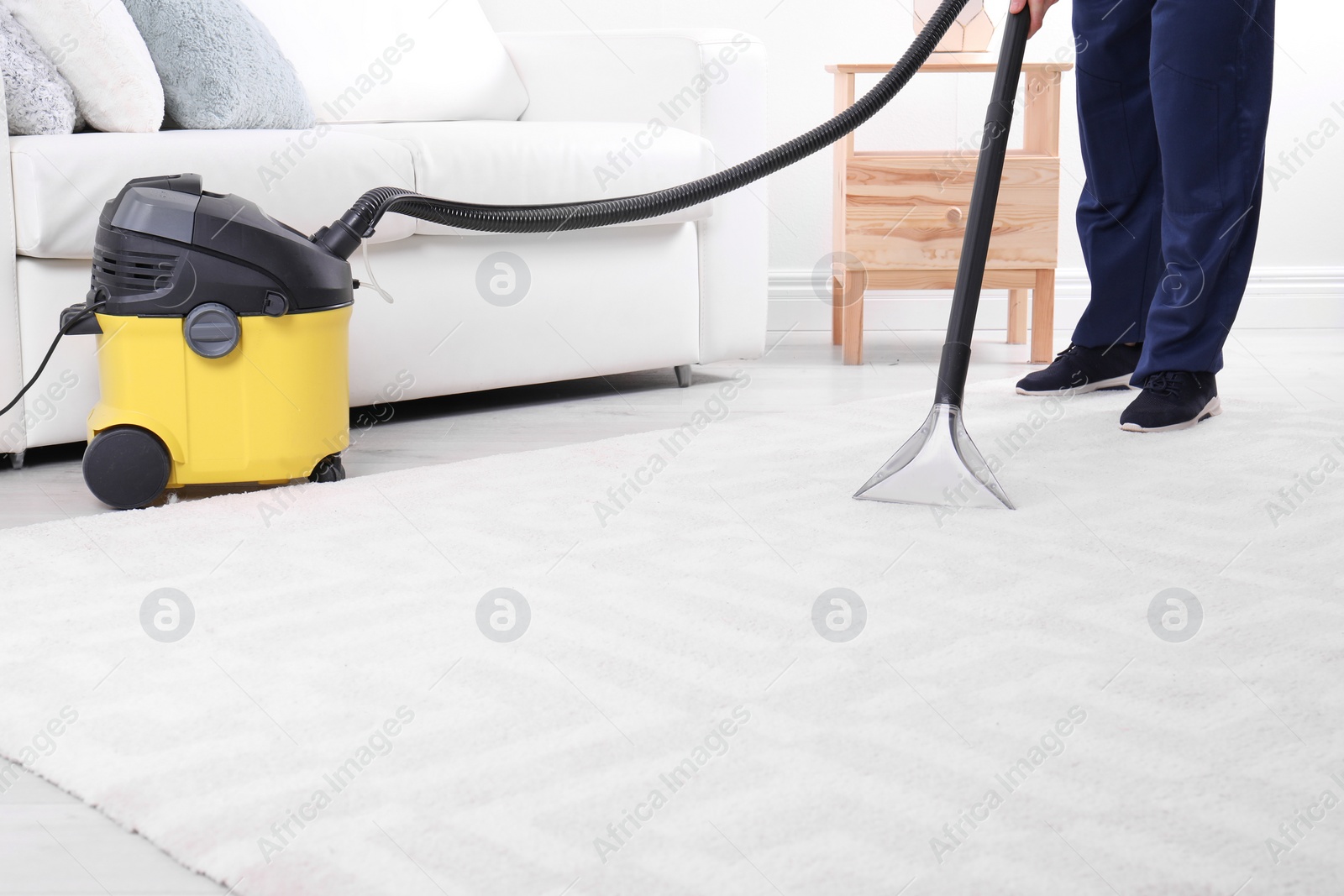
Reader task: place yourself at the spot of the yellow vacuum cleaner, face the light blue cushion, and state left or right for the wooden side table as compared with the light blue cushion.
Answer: right

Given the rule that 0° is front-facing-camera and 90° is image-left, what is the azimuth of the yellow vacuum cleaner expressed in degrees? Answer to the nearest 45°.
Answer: approximately 270°

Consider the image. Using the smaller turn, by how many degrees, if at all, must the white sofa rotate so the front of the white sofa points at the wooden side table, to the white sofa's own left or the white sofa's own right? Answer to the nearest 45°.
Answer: approximately 90° to the white sofa's own left

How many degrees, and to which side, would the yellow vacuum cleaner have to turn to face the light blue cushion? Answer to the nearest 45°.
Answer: approximately 90° to its left

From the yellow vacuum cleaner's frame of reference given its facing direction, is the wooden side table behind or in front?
in front

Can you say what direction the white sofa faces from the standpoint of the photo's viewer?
facing the viewer and to the right of the viewer

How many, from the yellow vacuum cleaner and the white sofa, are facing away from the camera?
0
